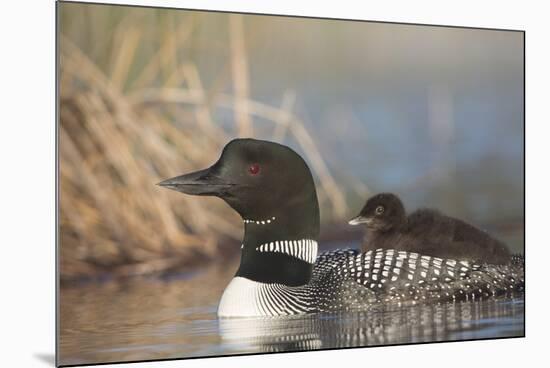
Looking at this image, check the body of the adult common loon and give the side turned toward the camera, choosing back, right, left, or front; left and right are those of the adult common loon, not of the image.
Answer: left

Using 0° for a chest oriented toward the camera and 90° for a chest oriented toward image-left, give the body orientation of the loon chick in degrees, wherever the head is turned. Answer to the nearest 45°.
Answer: approximately 90°
